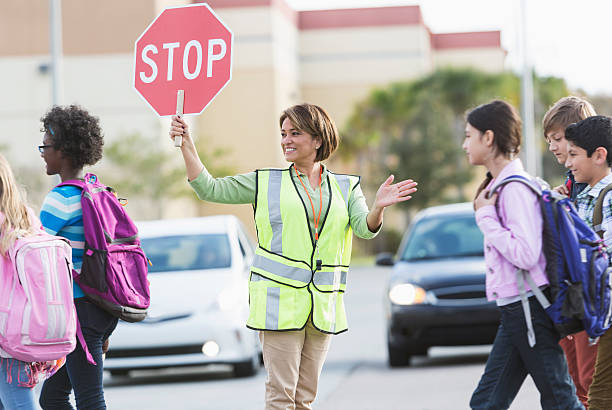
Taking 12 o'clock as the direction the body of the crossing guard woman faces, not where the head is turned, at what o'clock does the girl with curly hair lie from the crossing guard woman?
The girl with curly hair is roughly at 3 o'clock from the crossing guard woman.

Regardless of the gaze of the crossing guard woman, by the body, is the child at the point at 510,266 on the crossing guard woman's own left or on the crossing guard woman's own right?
on the crossing guard woman's own left

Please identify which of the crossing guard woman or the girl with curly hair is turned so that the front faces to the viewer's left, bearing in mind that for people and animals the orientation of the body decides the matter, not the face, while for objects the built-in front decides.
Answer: the girl with curly hair

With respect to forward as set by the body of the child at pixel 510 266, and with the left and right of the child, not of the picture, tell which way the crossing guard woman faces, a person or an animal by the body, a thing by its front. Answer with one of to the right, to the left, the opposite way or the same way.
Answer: to the left

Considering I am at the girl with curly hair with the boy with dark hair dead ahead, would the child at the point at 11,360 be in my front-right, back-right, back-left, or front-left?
back-right

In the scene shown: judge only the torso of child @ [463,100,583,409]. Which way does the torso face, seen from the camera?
to the viewer's left

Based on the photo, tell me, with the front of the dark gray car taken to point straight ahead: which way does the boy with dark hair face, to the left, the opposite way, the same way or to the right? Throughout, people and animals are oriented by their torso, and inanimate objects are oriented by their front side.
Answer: to the right

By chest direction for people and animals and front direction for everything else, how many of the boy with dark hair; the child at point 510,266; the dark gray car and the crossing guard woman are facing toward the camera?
2
